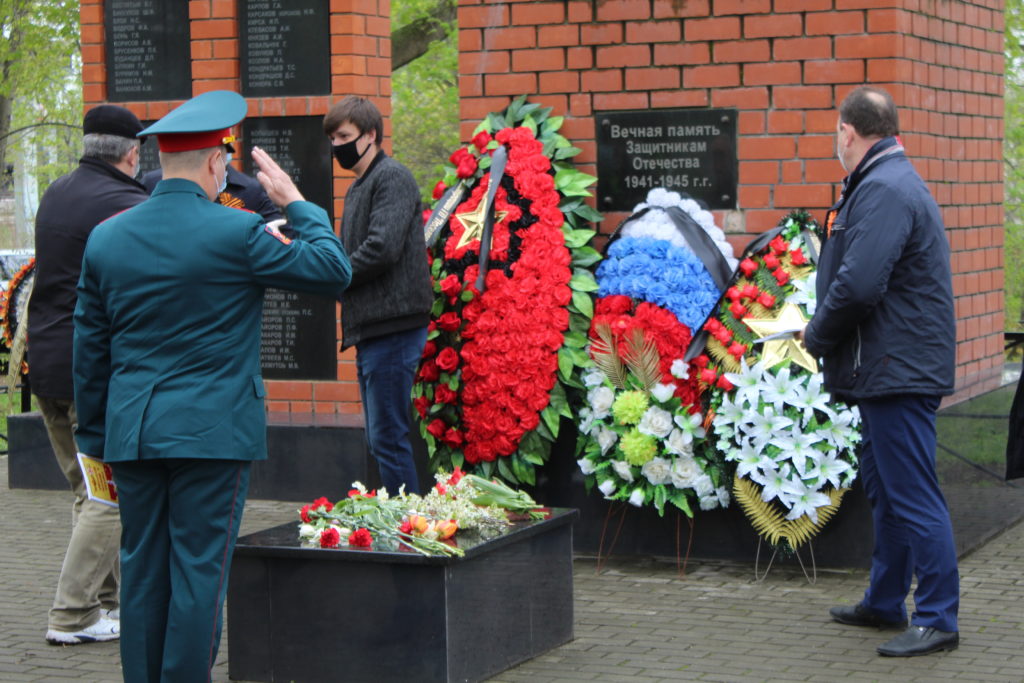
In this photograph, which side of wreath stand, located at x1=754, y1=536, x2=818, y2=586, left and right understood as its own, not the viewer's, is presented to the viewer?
front

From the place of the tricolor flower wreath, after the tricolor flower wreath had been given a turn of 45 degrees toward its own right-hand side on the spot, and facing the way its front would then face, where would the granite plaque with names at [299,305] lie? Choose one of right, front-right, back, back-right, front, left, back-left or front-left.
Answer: right

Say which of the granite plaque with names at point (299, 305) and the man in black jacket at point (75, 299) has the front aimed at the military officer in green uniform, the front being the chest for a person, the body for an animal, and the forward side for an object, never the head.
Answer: the granite plaque with names

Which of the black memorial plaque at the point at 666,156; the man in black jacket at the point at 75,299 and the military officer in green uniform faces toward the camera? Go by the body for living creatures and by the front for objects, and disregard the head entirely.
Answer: the black memorial plaque

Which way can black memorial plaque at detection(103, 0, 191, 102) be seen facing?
toward the camera

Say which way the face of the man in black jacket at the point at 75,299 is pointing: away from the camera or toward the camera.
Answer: away from the camera

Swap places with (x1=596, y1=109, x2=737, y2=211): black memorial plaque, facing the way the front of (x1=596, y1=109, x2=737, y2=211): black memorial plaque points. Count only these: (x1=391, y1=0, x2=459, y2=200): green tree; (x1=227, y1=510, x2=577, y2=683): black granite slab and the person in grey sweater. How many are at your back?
1

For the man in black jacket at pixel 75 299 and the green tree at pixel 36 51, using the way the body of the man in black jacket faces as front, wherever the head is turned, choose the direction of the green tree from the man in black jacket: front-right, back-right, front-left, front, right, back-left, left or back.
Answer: front-left

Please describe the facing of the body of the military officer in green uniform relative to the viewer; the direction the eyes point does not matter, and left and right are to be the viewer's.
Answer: facing away from the viewer and to the right of the viewer

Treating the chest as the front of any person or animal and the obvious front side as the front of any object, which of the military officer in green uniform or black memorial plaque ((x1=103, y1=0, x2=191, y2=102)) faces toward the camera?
the black memorial plaque

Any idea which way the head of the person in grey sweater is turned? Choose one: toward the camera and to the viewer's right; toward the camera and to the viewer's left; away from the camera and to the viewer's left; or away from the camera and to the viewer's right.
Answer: toward the camera and to the viewer's left

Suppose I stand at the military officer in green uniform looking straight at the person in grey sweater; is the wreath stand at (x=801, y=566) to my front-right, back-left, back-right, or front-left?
front-right

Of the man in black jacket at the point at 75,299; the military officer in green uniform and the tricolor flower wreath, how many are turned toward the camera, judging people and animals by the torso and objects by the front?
1

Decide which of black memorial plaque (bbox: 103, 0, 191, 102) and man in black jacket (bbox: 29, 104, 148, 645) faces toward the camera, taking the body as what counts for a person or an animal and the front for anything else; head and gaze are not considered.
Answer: the black memorial plaque

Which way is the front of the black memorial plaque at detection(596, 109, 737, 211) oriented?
toward the camera

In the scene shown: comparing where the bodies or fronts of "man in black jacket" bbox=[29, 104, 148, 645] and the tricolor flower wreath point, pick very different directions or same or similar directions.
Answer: very different directions
